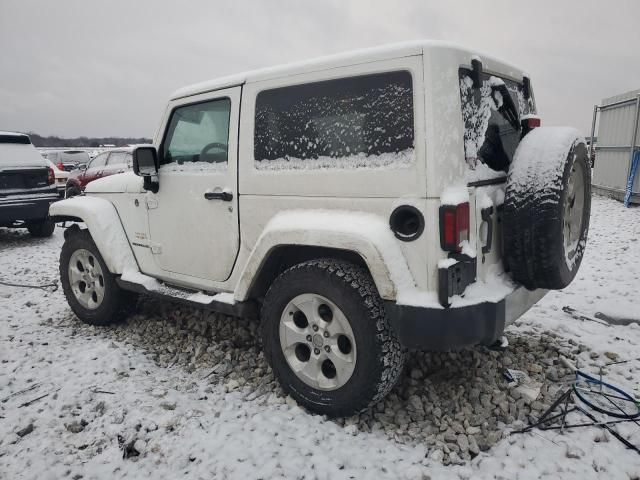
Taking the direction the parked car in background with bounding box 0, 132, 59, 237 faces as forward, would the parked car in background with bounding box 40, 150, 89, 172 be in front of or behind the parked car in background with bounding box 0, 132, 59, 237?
in front

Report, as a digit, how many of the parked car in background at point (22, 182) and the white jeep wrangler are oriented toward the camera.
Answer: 0

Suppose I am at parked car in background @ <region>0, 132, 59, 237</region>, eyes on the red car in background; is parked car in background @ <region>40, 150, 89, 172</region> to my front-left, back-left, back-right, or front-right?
front-left

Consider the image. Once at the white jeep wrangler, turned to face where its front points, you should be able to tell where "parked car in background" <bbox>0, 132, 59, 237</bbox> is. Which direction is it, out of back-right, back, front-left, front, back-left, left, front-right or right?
front

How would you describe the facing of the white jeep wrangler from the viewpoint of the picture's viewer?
facing away from the viewer and to the left of the viewer

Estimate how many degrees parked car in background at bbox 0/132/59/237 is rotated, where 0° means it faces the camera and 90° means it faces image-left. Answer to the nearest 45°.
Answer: approximately 180°

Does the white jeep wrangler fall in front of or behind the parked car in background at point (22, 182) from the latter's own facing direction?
behind

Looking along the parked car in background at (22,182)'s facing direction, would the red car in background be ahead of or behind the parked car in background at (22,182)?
ahead
